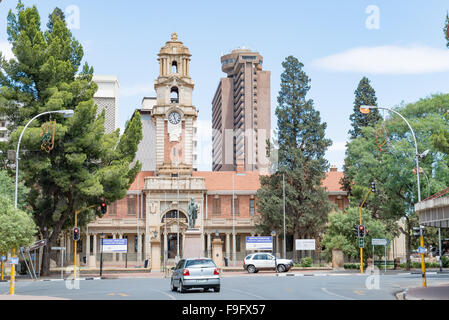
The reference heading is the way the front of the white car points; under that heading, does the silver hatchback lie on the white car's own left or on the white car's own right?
on the white car's own right

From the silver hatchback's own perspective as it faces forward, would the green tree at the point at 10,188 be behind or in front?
in front

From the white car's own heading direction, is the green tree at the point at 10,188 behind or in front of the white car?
behind

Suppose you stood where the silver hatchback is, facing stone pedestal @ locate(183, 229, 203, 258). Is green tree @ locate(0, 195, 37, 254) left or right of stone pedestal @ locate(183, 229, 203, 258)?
left

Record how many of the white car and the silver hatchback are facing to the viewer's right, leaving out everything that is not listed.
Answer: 1

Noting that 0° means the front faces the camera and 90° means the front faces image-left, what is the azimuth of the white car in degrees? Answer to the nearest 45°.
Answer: approximately 270°

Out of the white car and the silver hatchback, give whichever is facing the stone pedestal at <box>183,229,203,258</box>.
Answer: the silver hatchback

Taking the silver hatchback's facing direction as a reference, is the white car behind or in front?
in front

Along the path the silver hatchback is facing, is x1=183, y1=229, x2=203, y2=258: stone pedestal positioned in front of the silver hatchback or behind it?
in front

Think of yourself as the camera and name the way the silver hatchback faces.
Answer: facing away from the viewer
